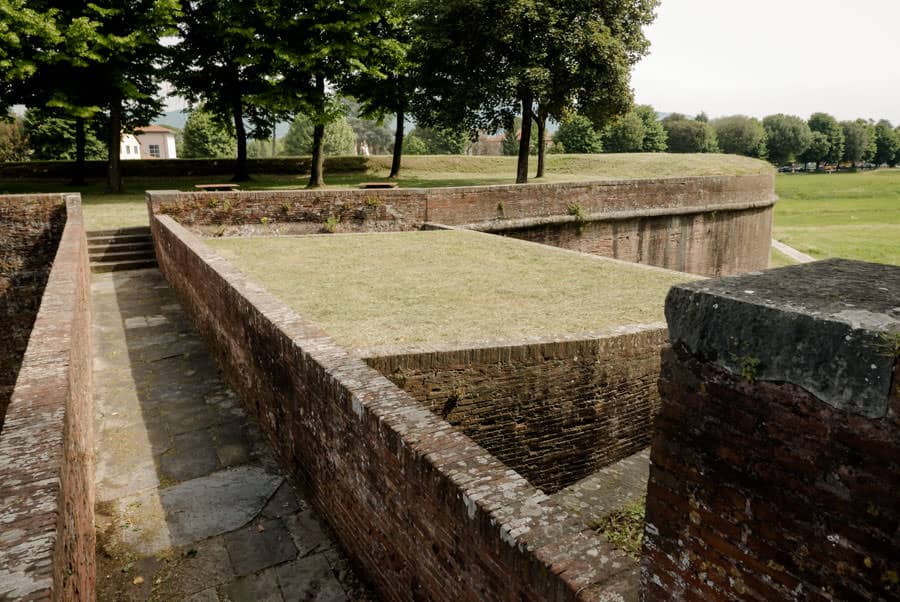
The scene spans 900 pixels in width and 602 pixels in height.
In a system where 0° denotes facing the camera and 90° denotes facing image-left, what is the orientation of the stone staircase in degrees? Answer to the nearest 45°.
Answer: approximately 0°

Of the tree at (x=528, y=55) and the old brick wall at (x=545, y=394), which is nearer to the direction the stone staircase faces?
the old brick wall

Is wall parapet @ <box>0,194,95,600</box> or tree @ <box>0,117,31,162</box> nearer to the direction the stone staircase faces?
the wall parapet

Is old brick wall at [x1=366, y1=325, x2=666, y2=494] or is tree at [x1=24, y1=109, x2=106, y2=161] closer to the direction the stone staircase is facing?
the old brick wall

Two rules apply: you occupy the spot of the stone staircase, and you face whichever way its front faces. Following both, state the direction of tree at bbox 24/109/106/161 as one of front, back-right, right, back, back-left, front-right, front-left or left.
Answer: back

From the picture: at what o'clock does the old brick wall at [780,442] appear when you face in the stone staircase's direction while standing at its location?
The old brick wall is roughly at 12 o'clock from the stone staircase.

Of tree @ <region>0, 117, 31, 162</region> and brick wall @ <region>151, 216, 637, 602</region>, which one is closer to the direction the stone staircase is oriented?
the brick wall

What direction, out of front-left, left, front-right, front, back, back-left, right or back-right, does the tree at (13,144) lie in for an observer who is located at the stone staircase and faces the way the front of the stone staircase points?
back

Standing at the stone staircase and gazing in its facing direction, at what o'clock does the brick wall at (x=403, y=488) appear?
The brick wall is roughly at 12 o'clock from the stone staircase.
